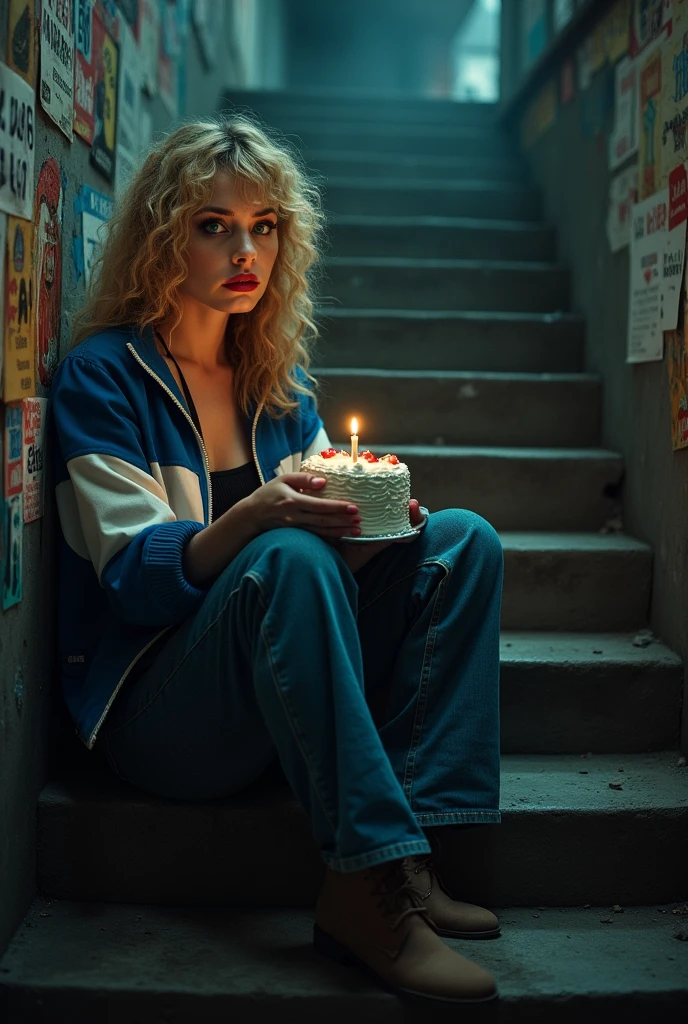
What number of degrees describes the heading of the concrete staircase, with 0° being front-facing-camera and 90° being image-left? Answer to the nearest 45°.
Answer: approximately 0°

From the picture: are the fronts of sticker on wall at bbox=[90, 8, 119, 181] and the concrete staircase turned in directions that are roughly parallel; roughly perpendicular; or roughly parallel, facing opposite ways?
roughly perpendicular

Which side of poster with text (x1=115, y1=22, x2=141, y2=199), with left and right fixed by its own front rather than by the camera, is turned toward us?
right

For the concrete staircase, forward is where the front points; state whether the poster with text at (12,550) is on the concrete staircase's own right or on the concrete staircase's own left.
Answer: on the concrete staircase's own right

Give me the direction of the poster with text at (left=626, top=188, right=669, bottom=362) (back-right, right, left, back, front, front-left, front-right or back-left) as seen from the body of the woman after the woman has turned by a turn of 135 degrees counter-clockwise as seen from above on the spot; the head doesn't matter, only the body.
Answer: front-right

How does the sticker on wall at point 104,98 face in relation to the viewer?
to the viewer's right

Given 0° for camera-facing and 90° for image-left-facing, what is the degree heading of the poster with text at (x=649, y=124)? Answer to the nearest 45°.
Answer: approximately 90°

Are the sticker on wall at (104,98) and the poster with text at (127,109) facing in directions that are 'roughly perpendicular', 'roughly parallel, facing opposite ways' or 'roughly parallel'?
roughly parallel

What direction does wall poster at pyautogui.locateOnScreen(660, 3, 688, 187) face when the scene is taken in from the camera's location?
facing to the left of the viewer

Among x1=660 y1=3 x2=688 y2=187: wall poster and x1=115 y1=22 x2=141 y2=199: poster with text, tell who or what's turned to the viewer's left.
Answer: the wall poster

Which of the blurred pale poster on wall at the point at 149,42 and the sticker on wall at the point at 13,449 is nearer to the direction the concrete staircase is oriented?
the sticker on wall

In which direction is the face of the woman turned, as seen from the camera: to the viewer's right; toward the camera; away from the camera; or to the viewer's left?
toward the camera

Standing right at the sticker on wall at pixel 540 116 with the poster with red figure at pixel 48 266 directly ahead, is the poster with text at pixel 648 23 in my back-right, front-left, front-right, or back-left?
front-left

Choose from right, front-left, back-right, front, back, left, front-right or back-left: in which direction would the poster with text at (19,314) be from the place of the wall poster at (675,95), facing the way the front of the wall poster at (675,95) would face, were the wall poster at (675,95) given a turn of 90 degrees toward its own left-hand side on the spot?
front-right
